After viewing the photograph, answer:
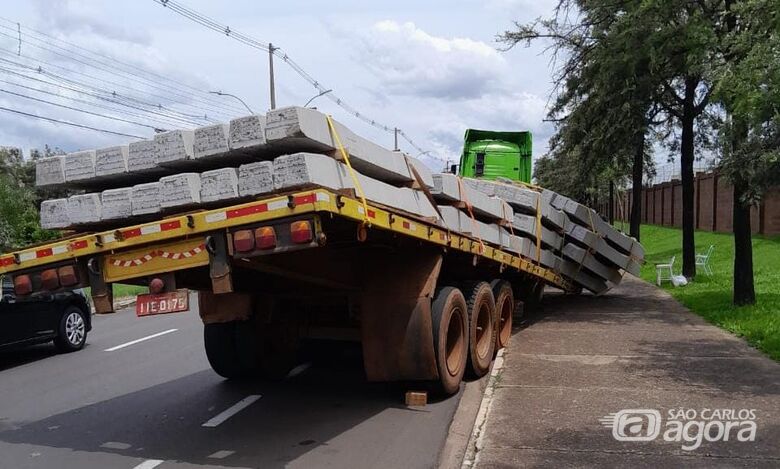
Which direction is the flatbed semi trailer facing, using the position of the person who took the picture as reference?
facing away from the viewer and to the right of the viewer

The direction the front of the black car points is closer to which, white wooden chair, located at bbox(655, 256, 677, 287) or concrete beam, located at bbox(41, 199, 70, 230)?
the white wooden chair

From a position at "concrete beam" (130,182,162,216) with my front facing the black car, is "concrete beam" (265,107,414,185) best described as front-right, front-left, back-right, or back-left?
back-right

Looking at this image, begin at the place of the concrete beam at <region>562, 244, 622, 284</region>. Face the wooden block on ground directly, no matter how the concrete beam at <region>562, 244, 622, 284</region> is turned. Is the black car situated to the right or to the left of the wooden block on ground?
right

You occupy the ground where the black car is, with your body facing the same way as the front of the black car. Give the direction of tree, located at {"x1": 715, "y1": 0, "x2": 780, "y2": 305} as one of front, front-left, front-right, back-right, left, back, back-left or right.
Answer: right

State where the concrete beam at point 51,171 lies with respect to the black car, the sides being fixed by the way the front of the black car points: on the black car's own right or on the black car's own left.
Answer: on the black car's own right

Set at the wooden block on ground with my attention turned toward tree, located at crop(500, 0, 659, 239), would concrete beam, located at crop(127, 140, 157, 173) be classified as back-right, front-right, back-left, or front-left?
back-left

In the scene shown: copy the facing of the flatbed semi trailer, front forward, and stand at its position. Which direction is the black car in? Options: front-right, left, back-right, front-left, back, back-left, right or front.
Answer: left

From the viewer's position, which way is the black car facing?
facing away from the viewer and to the right of the viewer

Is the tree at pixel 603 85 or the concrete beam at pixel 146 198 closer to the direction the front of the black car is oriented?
the tree

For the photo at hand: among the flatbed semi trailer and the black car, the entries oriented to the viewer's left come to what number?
0

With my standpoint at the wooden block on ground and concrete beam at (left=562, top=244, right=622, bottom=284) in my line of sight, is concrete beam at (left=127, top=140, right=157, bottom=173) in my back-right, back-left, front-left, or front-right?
back-left

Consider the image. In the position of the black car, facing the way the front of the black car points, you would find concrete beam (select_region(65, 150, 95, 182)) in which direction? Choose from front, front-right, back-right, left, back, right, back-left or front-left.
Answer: back-right

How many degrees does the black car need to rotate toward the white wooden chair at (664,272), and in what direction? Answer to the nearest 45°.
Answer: approximately 45° to its right
